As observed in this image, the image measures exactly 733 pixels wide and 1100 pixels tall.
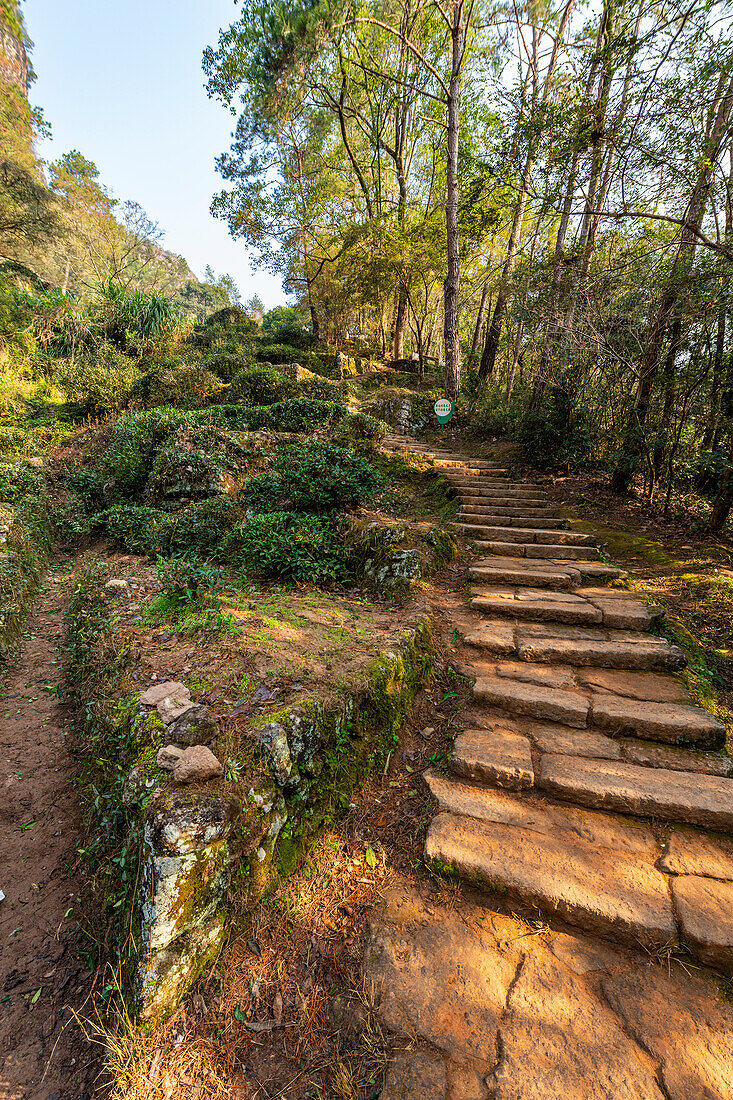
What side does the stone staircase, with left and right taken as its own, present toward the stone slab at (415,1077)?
front

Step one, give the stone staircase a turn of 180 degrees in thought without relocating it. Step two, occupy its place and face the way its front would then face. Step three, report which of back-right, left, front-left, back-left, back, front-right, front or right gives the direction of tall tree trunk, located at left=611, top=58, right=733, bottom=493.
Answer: front

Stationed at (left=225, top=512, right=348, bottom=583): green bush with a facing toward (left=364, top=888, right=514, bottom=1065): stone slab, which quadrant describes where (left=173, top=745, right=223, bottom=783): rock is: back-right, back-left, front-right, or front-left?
front-right

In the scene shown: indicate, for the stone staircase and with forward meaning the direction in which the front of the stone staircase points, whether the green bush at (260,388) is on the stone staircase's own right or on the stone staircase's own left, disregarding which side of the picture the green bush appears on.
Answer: on the stone staircase's own right

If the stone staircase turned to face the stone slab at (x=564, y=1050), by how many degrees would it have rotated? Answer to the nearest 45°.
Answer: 0° — it already faces it

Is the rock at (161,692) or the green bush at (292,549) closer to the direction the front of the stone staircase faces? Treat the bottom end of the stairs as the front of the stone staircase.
the rock

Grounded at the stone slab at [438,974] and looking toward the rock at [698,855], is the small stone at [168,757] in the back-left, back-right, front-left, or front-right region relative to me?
back-left

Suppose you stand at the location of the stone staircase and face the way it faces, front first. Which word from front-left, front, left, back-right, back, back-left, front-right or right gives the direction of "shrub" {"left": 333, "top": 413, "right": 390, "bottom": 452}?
back-right

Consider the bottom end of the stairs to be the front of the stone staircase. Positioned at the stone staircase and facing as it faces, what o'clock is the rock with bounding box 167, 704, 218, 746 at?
The rock is roughly at 2 o'clock from the stone staircase.

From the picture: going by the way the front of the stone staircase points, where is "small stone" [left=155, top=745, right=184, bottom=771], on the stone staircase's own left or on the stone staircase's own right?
on the stone staircase's own right

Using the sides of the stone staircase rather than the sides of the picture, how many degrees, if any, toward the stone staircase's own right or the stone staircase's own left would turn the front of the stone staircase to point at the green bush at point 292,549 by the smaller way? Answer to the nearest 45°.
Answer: approximately 90° to the stone staircase's own right

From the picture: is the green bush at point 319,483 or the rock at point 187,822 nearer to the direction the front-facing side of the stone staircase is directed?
the rock

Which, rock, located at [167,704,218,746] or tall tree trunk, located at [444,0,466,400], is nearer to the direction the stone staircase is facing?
the rock

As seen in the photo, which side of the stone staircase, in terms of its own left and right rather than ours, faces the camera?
front
